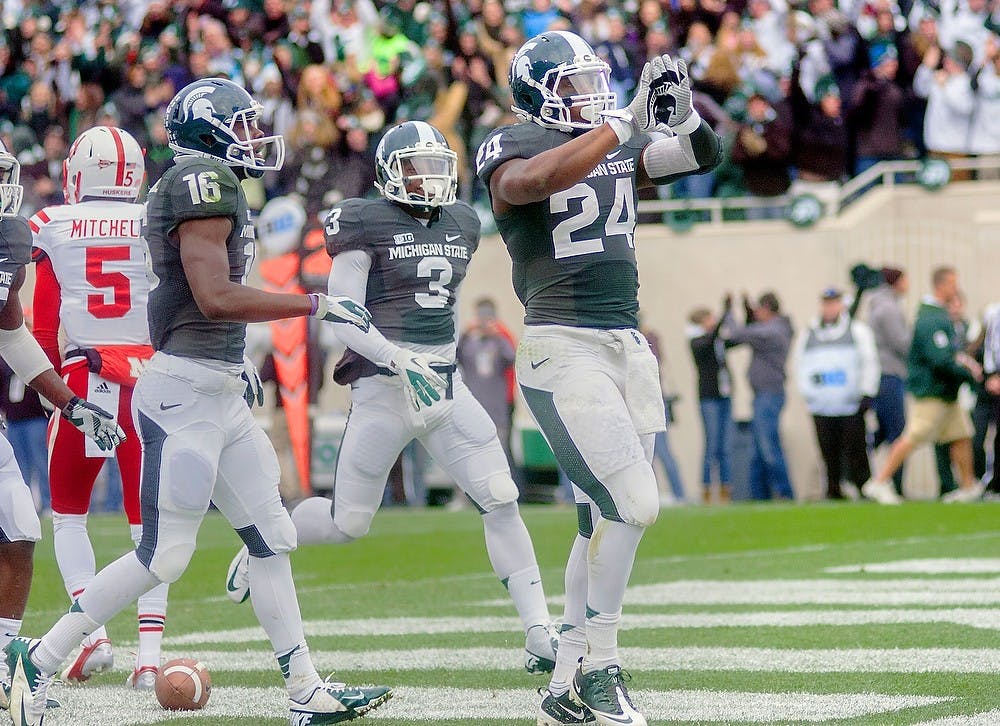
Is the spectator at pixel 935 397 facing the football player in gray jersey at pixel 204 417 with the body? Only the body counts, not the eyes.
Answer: no

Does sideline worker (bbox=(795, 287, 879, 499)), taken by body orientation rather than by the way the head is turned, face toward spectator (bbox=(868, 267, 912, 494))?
no

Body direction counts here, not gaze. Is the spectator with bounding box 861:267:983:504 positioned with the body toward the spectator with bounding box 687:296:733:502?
no

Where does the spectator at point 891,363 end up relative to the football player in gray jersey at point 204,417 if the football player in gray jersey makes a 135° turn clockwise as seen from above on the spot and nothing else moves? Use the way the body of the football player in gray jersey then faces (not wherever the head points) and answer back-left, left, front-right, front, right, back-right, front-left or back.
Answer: back

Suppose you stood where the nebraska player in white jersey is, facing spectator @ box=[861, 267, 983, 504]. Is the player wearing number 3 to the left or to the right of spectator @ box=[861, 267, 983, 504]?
right

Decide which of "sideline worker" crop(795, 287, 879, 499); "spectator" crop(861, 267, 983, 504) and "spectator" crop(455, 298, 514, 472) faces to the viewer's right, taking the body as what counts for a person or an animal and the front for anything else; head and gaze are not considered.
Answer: "spectator" crop(861, 267, 983, 504)

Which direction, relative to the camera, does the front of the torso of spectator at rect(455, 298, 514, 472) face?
toward the camera

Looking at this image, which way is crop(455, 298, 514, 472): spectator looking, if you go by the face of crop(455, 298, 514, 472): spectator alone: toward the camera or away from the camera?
toward the camera

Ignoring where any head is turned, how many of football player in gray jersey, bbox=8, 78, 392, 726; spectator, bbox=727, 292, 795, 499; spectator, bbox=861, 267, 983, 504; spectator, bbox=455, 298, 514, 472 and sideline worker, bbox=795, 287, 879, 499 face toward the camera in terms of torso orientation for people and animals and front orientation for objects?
2

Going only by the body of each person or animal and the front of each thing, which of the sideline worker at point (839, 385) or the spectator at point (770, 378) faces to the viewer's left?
the spectator at point (770, 378)

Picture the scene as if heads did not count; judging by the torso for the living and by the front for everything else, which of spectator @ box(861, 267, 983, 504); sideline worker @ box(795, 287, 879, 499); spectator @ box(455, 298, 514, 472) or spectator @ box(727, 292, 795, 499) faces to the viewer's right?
spectator @ box(861, 267, 983, 504)

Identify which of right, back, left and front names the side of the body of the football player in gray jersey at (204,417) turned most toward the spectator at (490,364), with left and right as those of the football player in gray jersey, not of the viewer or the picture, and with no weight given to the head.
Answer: left

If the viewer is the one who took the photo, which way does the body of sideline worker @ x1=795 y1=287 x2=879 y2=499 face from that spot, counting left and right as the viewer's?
facing the viewer

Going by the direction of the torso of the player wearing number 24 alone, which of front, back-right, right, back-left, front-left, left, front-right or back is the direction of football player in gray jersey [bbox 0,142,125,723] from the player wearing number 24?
back-right

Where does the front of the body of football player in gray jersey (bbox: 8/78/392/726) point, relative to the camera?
to the viewer's right

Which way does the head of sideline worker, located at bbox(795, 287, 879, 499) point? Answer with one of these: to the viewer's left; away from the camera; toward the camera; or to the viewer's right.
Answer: toward the camera

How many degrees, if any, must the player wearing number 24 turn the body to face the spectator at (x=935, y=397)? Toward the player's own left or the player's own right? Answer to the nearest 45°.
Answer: approximately 135° to the player's own left

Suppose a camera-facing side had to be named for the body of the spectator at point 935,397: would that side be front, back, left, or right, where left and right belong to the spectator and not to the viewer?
right

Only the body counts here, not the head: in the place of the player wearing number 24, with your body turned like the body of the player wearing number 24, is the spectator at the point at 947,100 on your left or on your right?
on your left

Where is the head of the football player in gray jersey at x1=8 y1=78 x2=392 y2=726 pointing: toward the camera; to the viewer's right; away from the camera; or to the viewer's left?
to the viewer's right

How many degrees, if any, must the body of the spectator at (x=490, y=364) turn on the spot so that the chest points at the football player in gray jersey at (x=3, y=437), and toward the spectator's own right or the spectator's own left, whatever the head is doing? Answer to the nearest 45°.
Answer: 0° — they already face them
